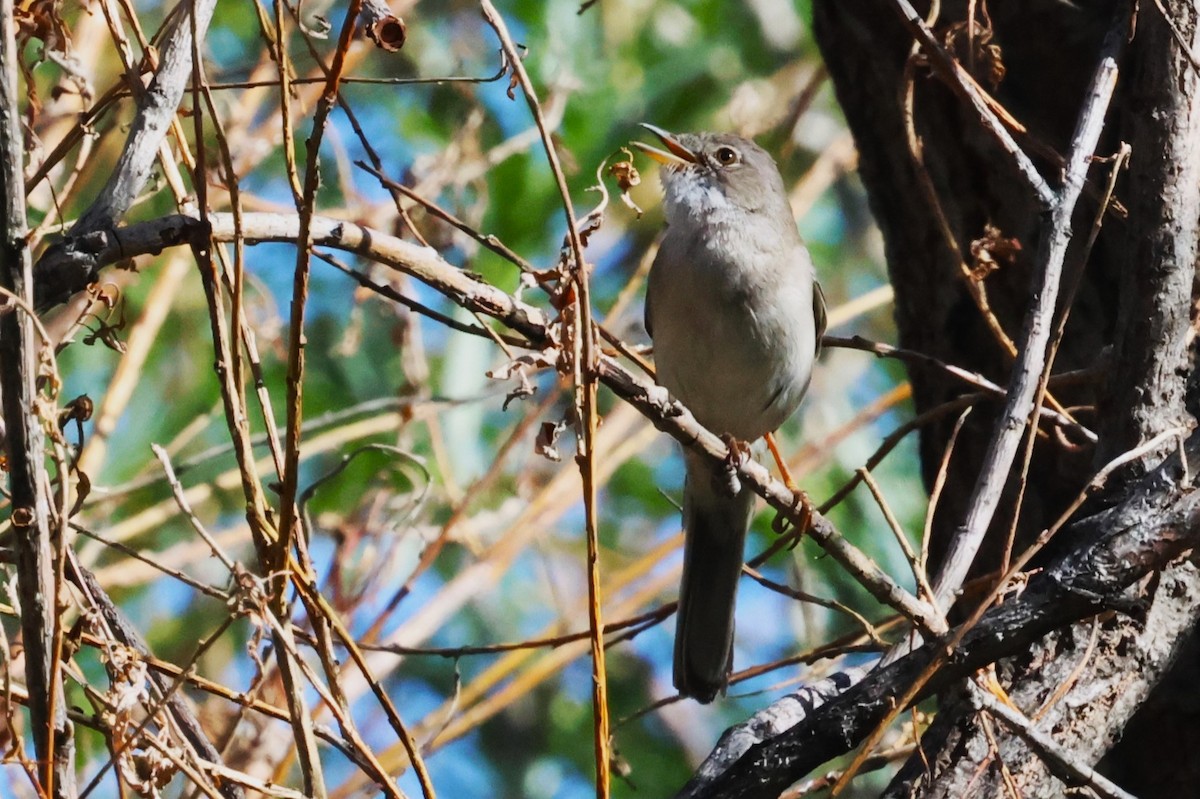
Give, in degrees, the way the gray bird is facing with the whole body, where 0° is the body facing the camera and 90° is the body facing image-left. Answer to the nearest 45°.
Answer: approximately 0°
